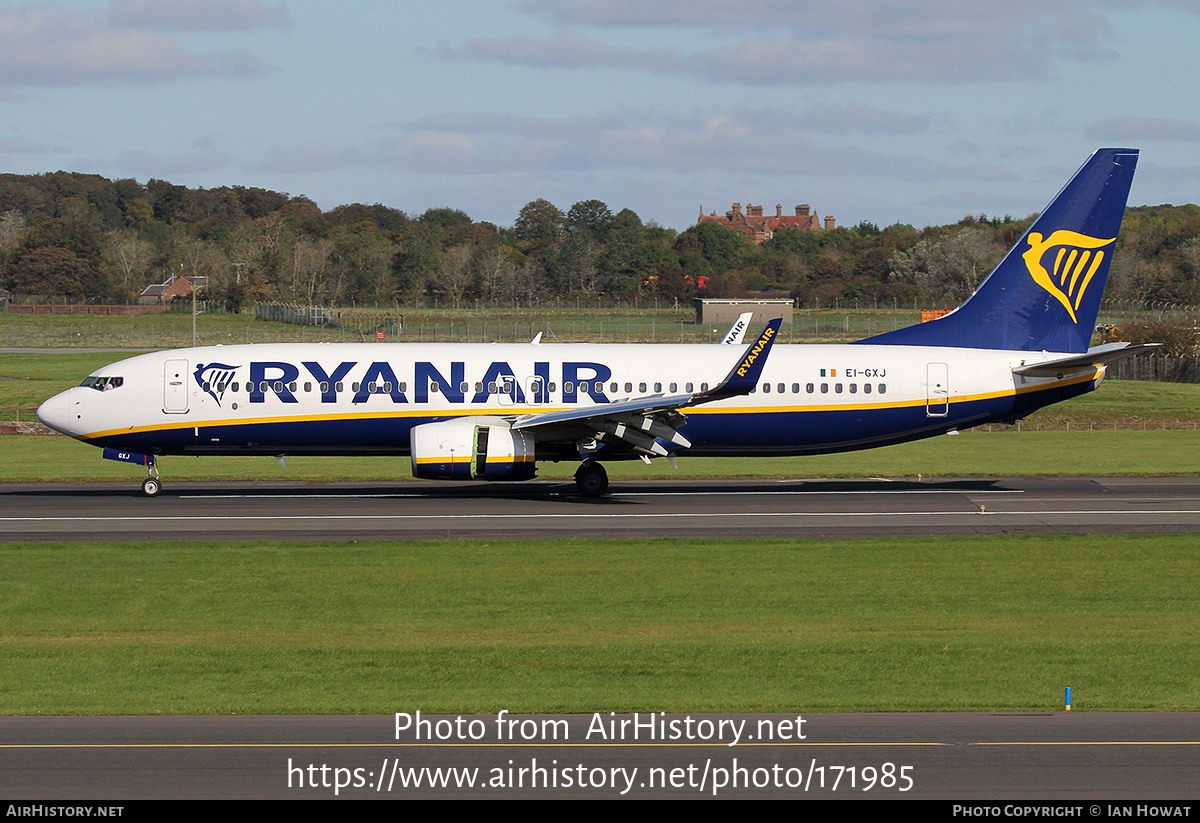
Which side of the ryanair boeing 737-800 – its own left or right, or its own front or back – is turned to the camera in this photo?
left
